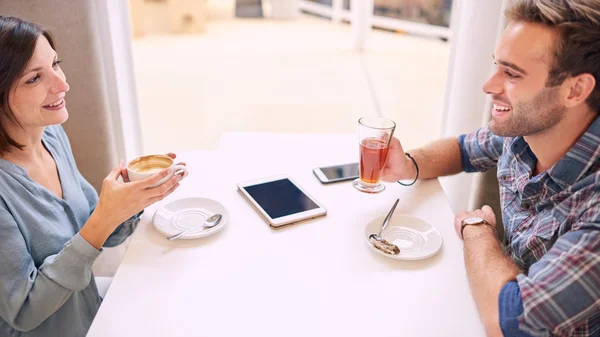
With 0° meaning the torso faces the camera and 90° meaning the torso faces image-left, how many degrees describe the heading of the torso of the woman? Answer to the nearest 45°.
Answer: approximately 315°

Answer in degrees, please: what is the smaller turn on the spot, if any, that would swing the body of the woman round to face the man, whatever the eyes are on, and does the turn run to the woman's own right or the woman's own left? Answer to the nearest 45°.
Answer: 0° — they already face them

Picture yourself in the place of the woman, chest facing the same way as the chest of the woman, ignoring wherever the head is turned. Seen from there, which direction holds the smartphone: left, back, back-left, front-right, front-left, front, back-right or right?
front-left

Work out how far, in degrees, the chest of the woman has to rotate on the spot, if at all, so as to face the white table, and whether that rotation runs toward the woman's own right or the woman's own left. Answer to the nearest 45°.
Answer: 0° — they already face it

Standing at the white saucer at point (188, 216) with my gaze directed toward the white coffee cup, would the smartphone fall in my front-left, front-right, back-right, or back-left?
back-right

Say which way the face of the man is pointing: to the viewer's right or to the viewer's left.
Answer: to the viewer's left

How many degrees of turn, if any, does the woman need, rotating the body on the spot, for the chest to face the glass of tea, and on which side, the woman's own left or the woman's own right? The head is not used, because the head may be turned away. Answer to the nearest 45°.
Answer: approximately 45° to the woman's own left

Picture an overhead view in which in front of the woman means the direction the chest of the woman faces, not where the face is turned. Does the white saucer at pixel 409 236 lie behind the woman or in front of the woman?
in front
